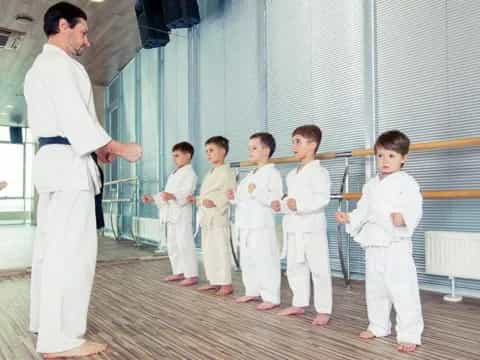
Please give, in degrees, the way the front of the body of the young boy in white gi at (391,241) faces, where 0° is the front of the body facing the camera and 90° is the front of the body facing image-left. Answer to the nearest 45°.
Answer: approximately 45°

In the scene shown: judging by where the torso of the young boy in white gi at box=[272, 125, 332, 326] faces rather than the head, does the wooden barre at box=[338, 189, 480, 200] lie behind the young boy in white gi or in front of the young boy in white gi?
behind

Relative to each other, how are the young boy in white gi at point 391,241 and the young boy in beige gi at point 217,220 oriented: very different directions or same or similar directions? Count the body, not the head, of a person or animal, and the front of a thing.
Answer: same or similar directions

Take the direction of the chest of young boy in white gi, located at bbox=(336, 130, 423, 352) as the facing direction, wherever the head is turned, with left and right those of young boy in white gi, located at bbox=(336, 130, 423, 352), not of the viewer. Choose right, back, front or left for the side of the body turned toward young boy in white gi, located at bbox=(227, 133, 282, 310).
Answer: right

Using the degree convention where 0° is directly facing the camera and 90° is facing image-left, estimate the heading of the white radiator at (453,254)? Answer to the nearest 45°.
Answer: approximately 45°

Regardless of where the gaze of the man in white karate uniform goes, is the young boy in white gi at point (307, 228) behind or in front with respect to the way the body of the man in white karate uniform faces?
in front

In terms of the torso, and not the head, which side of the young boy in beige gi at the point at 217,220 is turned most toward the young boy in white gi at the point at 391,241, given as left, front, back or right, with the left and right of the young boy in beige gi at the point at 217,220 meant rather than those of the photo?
left

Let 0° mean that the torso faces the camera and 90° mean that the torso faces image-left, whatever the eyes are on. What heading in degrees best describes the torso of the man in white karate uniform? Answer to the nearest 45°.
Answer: approximately 270°

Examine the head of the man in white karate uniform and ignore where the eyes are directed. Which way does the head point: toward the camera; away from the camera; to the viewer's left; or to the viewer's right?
to the viewer's right

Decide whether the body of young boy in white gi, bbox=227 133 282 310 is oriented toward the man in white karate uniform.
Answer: yes

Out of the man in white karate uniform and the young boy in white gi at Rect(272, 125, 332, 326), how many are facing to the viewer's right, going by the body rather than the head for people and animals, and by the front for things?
1

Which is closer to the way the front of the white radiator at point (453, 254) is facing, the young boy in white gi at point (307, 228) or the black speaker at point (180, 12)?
the young boy in white gi

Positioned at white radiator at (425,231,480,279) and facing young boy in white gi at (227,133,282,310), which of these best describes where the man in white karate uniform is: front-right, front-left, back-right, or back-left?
front-left

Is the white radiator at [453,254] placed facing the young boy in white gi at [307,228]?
yes

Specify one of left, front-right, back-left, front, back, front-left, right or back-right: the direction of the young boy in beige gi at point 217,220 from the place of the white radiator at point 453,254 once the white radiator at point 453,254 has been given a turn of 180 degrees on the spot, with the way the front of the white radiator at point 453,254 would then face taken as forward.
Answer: back-left

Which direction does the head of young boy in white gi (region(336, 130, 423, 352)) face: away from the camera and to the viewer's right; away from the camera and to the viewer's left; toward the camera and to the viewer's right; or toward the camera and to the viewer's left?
toward the camera and to the viewer's left

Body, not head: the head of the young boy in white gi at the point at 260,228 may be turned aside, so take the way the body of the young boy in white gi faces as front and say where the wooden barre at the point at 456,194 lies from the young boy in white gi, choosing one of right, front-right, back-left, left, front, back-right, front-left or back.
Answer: back-left

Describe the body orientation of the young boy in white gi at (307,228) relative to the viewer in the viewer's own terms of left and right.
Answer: facing the viewer and to the left of the viewer

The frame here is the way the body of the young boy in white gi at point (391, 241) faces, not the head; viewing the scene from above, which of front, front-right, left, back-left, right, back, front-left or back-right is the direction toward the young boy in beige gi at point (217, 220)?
right

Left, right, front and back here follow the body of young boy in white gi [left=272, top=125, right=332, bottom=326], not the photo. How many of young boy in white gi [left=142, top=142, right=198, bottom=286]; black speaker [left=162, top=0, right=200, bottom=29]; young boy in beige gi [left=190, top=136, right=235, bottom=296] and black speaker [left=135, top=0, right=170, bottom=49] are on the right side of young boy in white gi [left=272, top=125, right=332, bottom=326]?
4

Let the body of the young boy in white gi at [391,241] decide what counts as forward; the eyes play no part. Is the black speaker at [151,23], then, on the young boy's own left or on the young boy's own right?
on the young boy's own right

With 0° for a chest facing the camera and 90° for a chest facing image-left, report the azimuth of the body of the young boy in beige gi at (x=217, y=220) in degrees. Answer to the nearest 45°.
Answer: approximately 45°

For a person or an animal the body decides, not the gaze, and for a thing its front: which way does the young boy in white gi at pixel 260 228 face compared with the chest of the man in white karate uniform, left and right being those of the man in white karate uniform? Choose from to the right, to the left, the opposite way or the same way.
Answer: the opposite way
